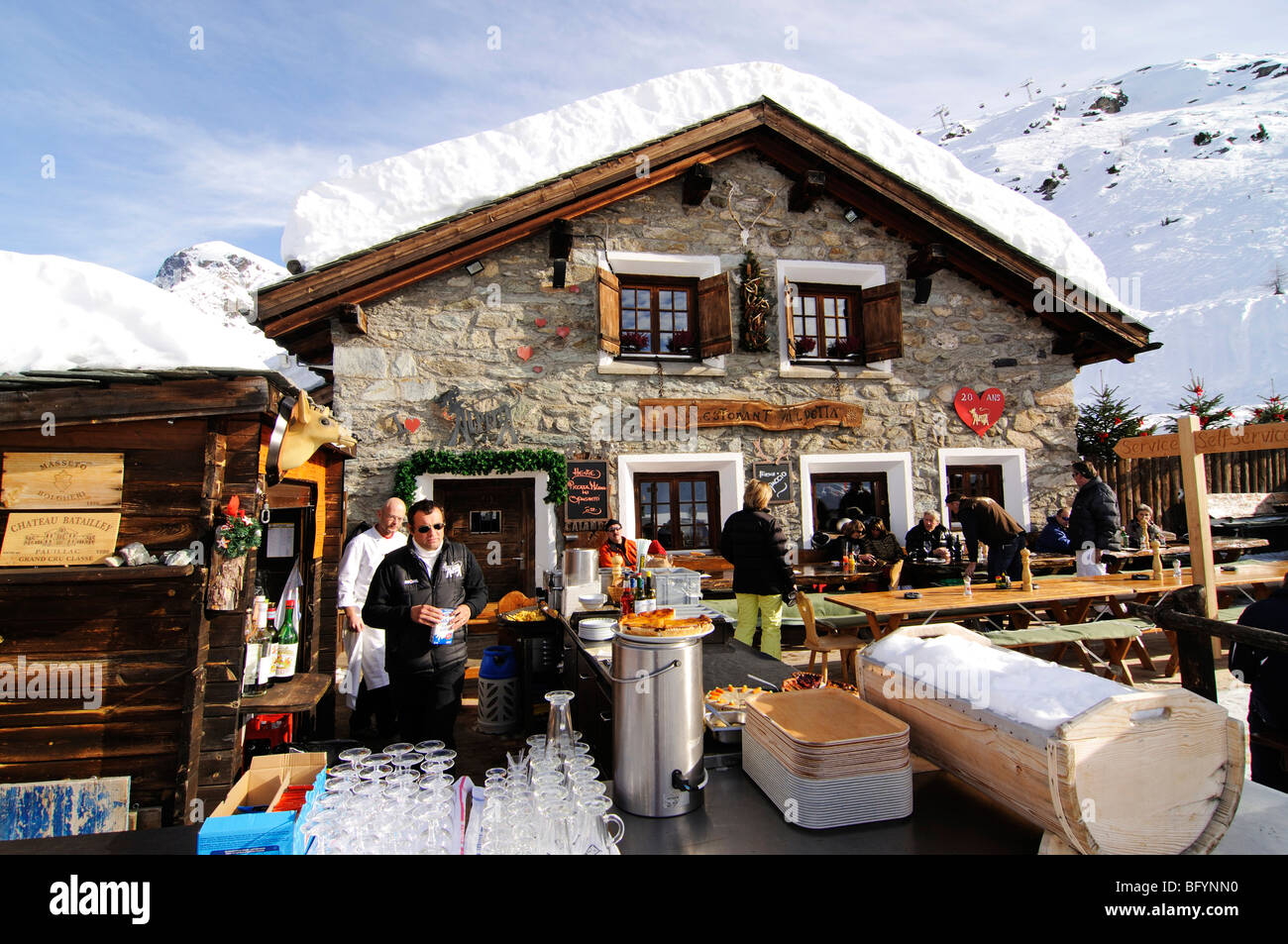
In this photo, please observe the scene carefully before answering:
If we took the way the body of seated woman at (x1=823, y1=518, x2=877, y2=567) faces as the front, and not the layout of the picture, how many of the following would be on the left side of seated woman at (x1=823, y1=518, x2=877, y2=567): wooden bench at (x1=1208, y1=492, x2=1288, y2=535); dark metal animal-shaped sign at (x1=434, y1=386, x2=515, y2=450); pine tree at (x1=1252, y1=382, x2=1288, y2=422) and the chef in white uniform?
2

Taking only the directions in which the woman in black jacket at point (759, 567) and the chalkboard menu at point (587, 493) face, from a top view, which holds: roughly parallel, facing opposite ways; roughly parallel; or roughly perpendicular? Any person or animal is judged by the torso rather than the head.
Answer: roughly parallel, facing opposite ways

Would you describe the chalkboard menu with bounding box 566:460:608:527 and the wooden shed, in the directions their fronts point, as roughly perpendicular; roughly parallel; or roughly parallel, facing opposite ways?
roughly perpendicular

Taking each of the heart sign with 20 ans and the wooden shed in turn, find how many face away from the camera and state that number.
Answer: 0

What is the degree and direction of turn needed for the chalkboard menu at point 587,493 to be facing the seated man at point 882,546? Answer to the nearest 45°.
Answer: approximately 90° to its left

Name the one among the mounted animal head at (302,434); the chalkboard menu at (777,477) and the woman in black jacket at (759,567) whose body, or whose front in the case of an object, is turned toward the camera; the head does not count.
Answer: the chalkboard menu

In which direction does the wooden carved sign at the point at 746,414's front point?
toward the camera

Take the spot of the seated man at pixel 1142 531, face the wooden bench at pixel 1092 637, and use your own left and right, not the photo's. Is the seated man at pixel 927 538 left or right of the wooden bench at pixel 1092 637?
right

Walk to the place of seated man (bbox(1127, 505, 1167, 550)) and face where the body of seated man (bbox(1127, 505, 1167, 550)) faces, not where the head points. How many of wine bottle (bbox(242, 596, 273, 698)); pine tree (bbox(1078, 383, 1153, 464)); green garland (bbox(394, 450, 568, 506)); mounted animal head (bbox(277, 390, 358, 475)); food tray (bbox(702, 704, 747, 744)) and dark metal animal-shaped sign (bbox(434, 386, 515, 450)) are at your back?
1

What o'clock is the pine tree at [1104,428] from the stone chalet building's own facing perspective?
The pine tree is roughly at 8 o'clock from the stone chalet building.

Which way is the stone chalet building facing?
toward the camera

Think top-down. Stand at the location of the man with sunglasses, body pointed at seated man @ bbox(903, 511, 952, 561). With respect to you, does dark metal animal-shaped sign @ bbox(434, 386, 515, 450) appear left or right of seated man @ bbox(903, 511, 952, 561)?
left

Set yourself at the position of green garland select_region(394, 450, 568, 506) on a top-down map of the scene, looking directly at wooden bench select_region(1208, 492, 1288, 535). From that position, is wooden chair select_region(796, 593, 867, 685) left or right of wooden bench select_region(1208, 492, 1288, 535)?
right

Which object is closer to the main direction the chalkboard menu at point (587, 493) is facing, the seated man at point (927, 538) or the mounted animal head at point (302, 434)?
the mounted animal head

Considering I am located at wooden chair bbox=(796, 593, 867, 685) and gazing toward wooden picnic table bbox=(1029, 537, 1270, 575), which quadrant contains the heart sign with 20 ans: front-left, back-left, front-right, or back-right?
front-left

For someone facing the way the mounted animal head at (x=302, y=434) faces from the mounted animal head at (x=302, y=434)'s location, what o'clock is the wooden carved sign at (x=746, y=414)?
The wooden carved sign is roughly at 11 o'clock from the mounted animal head.

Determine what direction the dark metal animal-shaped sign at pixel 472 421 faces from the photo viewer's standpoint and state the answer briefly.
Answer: facing the viewer

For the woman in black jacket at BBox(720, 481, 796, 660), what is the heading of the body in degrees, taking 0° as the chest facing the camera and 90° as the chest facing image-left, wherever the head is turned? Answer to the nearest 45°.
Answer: approximately 180°

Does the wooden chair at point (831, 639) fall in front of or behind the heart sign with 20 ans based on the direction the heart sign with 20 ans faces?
in front
